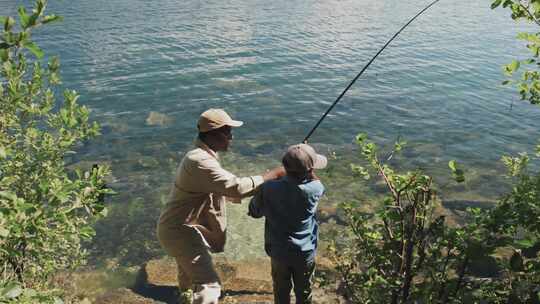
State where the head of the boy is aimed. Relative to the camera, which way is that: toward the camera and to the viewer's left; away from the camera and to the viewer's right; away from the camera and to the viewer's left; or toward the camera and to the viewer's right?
away from the camera and to the viewer's right

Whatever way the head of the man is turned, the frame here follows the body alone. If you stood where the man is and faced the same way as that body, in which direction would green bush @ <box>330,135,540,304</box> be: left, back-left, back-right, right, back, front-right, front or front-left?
front-right

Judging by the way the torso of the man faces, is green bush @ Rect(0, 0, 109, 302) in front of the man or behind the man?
behind

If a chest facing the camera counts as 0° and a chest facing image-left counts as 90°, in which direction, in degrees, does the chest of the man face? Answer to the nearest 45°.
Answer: approximately 270°

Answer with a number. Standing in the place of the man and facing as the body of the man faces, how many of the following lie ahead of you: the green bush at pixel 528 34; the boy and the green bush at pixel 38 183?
2

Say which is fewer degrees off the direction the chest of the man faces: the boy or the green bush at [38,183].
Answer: the boy

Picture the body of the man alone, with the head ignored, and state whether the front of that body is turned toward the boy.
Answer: yes

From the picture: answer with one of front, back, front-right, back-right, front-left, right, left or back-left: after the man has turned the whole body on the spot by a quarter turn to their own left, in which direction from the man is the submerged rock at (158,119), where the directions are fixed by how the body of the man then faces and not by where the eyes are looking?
front
